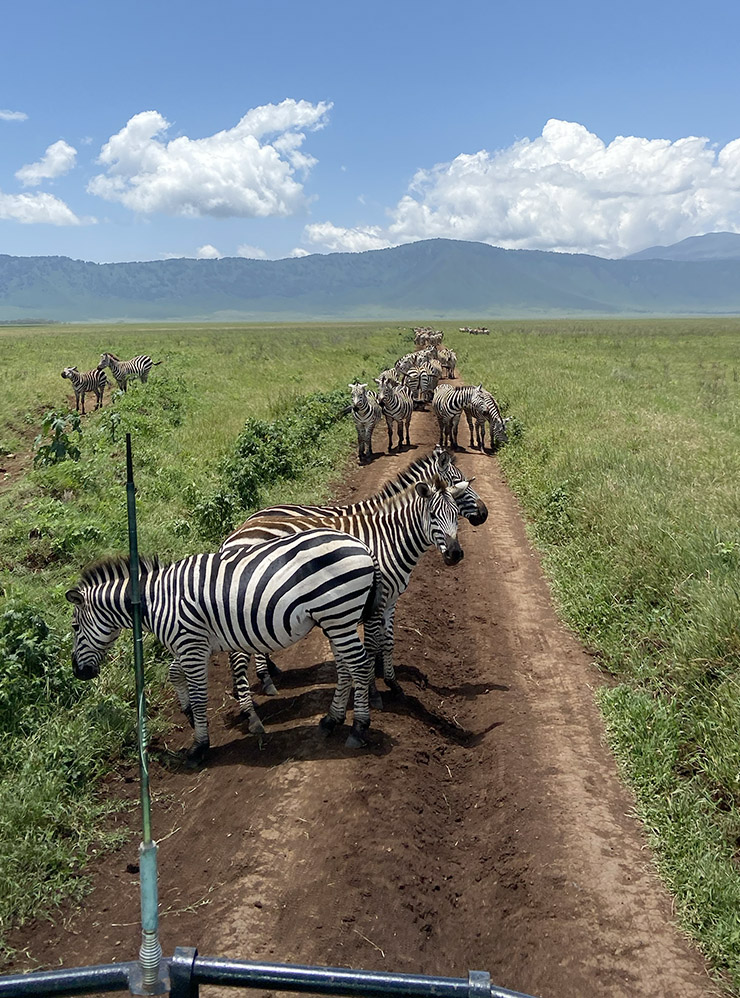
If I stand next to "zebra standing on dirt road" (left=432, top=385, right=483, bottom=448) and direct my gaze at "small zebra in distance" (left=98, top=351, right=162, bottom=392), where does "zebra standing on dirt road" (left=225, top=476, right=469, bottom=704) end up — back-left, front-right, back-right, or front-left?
back-left

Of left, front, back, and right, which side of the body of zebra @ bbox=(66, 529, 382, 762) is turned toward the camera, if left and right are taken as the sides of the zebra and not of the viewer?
left

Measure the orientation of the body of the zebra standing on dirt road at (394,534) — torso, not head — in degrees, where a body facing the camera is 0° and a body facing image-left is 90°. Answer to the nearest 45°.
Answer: approximately 270°

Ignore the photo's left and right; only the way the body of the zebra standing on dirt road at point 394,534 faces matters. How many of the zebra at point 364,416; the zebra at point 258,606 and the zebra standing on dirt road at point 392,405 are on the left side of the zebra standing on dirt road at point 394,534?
2

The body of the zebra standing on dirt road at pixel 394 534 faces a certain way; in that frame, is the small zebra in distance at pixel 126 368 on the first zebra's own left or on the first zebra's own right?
on the first zebra's own left

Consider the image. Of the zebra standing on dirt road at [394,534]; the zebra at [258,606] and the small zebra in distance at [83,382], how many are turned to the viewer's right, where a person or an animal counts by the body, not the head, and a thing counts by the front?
1

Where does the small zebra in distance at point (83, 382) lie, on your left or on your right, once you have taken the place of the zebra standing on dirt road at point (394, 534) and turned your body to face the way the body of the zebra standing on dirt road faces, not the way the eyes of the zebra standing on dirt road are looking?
on your left
